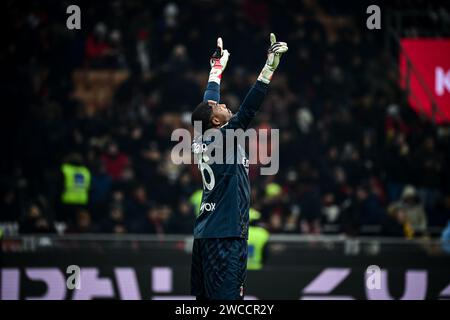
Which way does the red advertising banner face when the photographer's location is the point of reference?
facing the viewer

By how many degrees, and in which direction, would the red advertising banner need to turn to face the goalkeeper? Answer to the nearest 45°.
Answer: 0° — it already faces them
